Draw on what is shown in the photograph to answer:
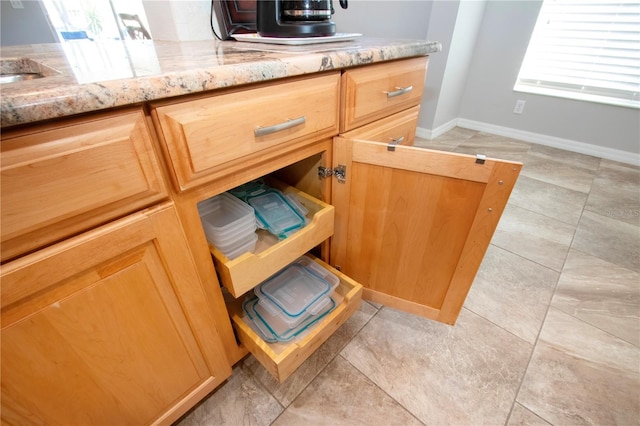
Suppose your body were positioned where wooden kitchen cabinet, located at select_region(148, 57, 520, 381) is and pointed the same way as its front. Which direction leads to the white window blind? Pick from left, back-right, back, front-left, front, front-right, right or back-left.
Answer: left

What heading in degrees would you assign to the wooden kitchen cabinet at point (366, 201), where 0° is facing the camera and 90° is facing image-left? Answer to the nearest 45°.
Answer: approximately 315°

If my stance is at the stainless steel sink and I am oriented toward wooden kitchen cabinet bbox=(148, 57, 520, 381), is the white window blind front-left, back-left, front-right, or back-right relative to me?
front-left

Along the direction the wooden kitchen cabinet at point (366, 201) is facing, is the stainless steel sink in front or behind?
behind
